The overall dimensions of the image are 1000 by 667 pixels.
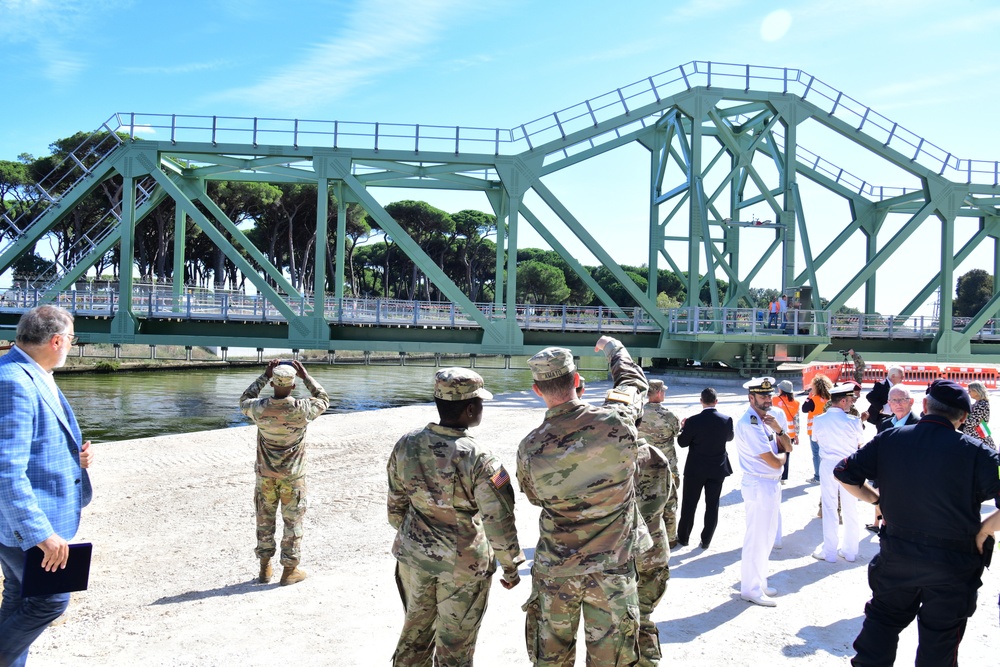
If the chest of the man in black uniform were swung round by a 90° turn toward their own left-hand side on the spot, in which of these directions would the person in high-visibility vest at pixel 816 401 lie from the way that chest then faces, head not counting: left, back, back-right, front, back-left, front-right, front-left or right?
right

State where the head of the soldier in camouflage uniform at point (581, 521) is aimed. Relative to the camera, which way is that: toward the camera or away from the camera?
away from the camera

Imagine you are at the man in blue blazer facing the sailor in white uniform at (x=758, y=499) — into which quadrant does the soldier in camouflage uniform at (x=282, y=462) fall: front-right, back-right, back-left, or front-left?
front-left

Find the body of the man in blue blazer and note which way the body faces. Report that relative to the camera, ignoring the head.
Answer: to the viewer's right

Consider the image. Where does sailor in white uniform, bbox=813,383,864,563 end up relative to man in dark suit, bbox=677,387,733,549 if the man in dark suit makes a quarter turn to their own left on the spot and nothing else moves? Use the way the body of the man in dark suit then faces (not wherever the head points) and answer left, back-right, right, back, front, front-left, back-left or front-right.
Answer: back

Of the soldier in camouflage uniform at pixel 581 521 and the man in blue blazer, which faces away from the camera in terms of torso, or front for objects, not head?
the soldier in camouflage uniform

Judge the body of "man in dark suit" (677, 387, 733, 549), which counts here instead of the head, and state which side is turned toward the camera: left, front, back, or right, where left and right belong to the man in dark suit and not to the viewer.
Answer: back

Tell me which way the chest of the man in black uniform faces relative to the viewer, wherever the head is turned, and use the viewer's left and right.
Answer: facing away from the viewer

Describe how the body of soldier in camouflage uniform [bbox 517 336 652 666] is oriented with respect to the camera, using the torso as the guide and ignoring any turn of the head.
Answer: away from the camera

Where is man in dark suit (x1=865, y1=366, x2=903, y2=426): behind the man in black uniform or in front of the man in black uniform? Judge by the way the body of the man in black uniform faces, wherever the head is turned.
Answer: in front
